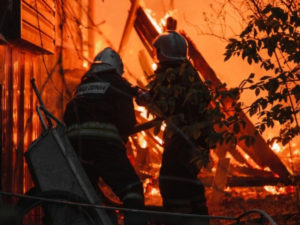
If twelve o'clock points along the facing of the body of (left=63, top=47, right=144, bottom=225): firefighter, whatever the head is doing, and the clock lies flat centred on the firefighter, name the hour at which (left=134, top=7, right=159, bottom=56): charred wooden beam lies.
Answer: The charred wooden beam is roughly at 11 o'clock from the firefighter.

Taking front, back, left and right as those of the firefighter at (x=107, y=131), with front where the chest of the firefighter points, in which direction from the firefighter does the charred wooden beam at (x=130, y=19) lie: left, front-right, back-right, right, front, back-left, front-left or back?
front-left

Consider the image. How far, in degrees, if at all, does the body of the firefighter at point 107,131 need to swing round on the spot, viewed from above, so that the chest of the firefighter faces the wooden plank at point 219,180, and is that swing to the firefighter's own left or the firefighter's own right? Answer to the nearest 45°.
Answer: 0° — they already face it

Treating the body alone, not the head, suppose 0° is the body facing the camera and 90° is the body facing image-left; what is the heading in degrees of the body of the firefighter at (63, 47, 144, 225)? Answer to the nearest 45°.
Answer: approximately 225°

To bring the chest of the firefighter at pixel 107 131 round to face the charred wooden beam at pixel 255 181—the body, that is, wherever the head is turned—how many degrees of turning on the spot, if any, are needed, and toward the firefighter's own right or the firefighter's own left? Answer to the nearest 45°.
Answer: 0° — they already face it

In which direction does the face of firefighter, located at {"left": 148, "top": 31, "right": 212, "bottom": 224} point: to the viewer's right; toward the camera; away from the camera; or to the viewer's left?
away from the camera

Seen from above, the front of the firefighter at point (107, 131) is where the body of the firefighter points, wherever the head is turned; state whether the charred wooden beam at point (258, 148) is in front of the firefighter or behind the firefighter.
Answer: in front

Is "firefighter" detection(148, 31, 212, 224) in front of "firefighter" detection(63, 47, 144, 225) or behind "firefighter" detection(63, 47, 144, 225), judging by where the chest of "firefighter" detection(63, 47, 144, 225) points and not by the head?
in front
